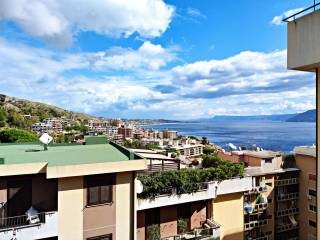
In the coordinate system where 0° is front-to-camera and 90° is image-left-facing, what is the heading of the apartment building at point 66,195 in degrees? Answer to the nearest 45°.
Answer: approximately 0°

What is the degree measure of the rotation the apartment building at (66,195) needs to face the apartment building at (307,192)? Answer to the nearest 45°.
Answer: approximately 90° to its left

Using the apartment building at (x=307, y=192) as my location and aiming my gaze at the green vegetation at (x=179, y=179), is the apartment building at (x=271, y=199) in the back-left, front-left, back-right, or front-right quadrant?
front-right

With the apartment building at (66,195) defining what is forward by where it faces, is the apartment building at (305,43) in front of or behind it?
in front

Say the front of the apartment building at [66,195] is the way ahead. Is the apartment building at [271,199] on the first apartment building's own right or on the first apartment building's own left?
on the first apartment building's own left

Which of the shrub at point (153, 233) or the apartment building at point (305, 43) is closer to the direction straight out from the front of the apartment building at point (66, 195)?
the apartment building

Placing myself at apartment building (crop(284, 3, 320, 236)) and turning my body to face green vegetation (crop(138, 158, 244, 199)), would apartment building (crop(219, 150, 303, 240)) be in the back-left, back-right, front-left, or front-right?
front-right

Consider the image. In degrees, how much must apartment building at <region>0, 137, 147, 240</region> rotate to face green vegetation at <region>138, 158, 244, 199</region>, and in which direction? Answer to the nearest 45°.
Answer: approximately 90° to its left
